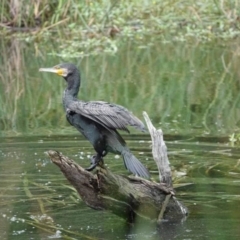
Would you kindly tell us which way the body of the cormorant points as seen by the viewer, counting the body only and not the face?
to the viewer's left
